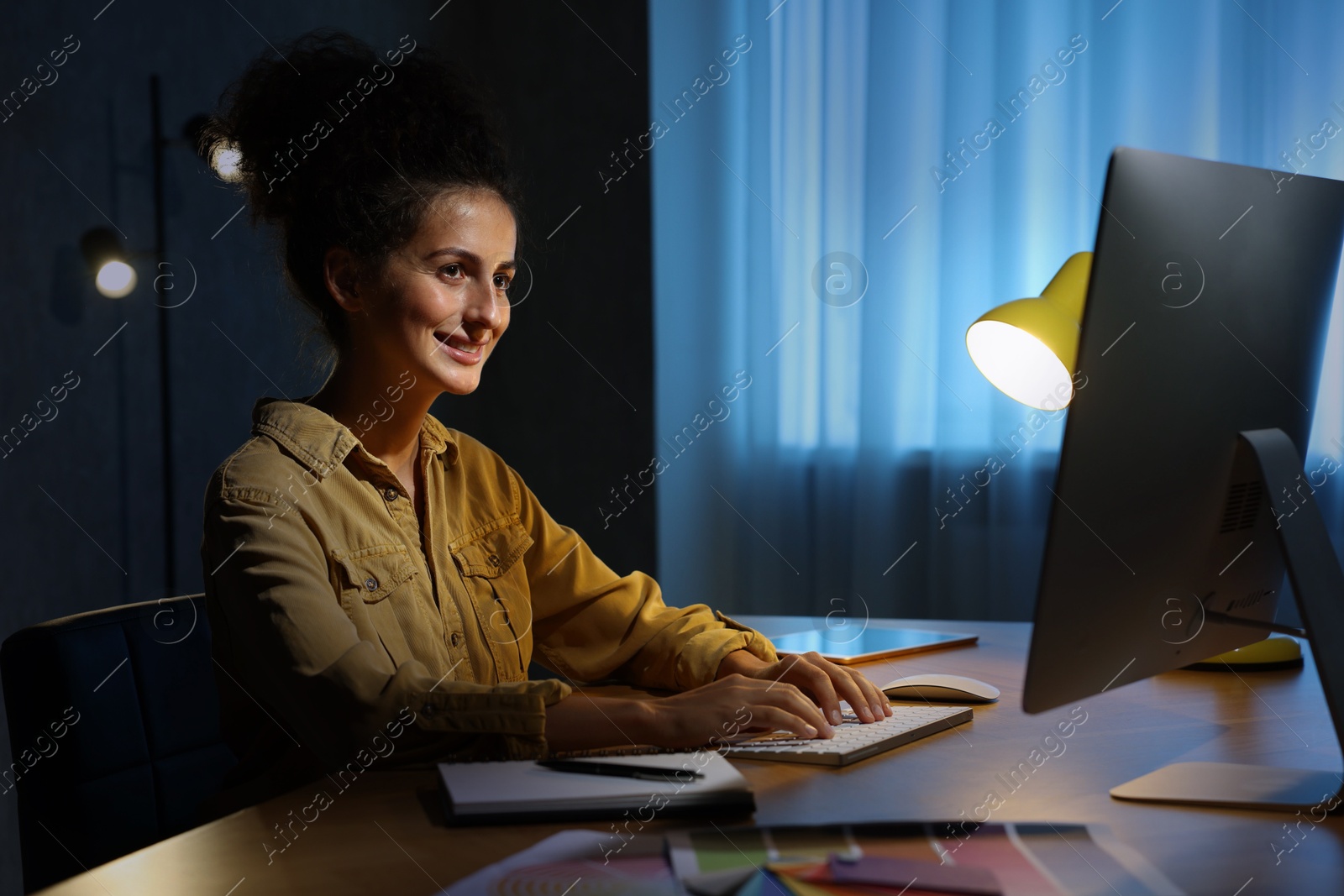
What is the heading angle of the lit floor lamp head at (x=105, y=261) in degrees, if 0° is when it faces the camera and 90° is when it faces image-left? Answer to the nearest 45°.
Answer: approximately 315°

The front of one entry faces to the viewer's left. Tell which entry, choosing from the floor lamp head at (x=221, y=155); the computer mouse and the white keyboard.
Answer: the white keyboard

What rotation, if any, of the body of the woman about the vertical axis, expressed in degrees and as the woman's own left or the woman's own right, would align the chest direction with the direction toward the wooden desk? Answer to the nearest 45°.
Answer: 0° — they already face it

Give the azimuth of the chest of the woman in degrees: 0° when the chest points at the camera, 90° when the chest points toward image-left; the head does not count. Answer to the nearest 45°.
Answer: approximately 315°

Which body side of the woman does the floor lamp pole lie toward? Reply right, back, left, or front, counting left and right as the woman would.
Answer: back
